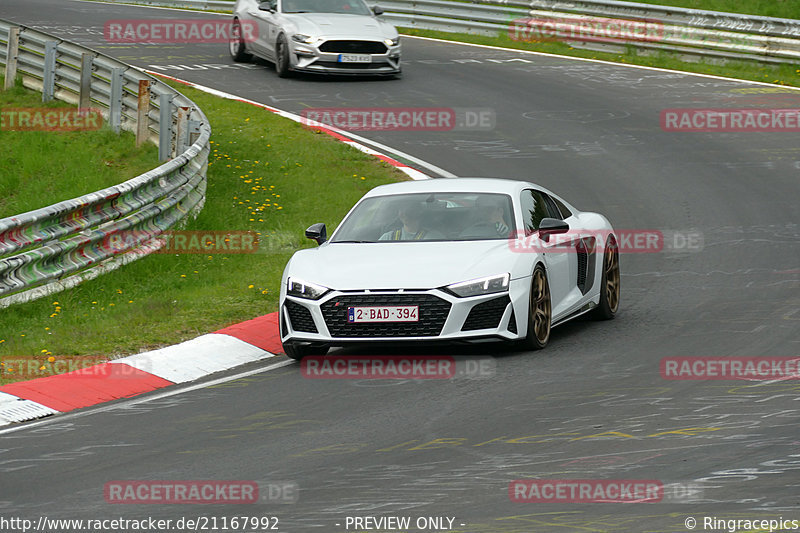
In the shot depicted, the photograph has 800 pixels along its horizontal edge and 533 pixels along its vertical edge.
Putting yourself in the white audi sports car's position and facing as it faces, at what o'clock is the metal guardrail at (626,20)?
The metal guardrail is roughly at 5 o'clock from the white audi sports car.

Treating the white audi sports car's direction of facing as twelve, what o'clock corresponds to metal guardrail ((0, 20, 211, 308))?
The metal guardrail is roughly at 3 o'clock from the white audi sports car.

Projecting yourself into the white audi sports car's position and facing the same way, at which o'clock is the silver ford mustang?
The silver ford mustang is roughly at 4 o'clock from the white audi sports car.

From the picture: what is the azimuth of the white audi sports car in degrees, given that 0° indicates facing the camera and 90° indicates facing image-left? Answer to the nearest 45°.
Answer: approximately 45°
